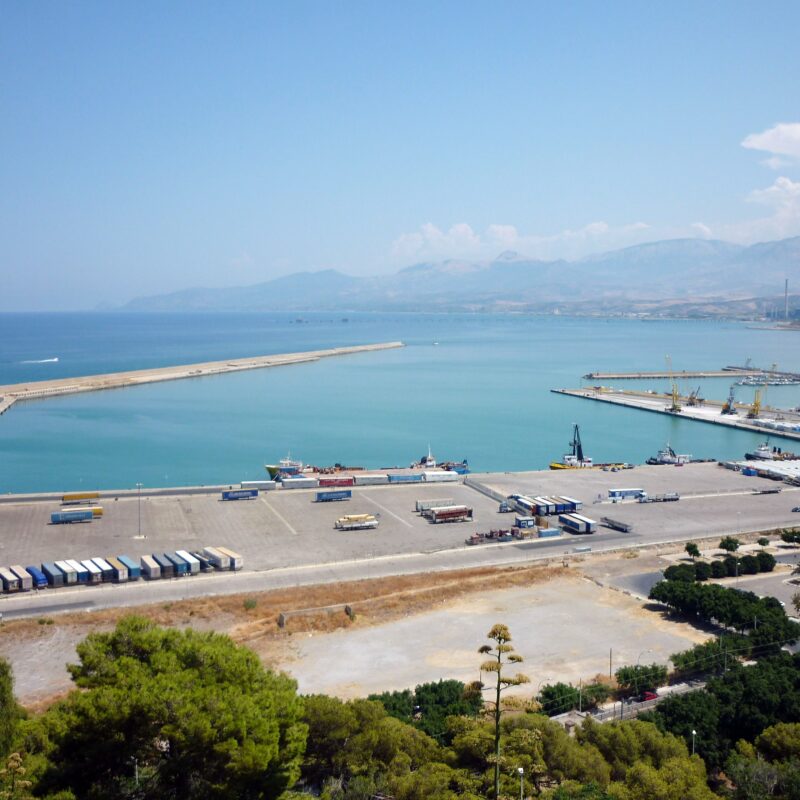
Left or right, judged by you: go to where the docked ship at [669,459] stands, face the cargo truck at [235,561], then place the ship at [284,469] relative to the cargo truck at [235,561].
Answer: right

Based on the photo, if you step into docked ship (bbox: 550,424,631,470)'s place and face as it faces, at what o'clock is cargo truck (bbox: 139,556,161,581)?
The cargo truck is roughly at 10 o'clock from the docked ship.

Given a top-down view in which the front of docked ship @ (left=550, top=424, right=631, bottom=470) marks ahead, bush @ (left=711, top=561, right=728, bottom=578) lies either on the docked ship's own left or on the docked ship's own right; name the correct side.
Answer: on the docked ship's own left

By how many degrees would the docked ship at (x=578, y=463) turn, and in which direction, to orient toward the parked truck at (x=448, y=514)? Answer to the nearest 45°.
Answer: approximately 90° to its left

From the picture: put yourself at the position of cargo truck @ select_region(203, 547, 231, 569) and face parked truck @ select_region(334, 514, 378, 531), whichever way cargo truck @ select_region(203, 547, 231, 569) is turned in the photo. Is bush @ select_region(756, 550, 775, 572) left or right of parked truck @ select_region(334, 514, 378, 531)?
right

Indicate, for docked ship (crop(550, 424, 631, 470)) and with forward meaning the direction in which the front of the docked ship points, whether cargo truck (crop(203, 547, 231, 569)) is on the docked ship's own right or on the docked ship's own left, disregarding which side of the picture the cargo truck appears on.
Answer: on the docked ship's own left

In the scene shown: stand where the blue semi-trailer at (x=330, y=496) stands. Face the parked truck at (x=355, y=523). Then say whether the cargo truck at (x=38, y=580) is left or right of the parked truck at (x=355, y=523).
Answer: right

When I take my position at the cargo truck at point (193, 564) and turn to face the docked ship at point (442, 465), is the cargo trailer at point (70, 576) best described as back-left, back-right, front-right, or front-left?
back-left

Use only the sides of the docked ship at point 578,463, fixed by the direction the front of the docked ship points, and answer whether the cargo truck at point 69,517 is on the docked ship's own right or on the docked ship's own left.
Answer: on the docked ship's own left

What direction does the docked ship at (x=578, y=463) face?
to the viewer's left

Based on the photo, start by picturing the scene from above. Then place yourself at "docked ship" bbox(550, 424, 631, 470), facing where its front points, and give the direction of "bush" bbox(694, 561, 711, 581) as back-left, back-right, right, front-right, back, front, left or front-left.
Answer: left

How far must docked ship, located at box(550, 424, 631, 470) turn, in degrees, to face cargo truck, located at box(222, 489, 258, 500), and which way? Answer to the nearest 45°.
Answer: approximately 45° to its left

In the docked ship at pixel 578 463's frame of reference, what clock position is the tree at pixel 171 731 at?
The tree is roughly at 9 o'clock from the docked ship.

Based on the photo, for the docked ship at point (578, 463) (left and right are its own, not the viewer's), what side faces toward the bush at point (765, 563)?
left

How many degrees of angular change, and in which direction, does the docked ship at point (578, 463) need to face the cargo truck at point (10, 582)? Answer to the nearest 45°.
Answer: approximately 45° to its left
